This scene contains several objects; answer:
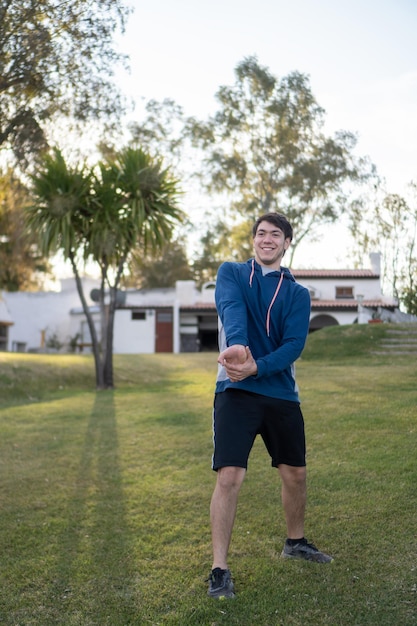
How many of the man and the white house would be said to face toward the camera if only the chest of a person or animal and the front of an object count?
2

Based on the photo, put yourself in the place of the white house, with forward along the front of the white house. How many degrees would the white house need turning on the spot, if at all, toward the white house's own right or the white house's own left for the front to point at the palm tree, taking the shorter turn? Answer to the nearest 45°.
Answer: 0° — it already faces it

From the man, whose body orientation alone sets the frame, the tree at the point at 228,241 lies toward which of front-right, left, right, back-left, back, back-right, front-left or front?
back

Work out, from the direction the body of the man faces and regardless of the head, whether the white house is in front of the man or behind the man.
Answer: behind

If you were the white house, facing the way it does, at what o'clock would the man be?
The man is roughly at 12 o'clock from the white house.

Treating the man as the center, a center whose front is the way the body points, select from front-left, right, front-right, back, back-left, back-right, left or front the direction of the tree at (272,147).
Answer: back

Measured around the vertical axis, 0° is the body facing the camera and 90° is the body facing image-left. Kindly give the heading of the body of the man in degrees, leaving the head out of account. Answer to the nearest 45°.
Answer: approximately 0°

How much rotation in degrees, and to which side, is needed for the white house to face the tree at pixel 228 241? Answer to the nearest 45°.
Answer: approximately 135° to its left

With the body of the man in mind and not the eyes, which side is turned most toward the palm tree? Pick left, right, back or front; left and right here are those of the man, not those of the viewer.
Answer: back
